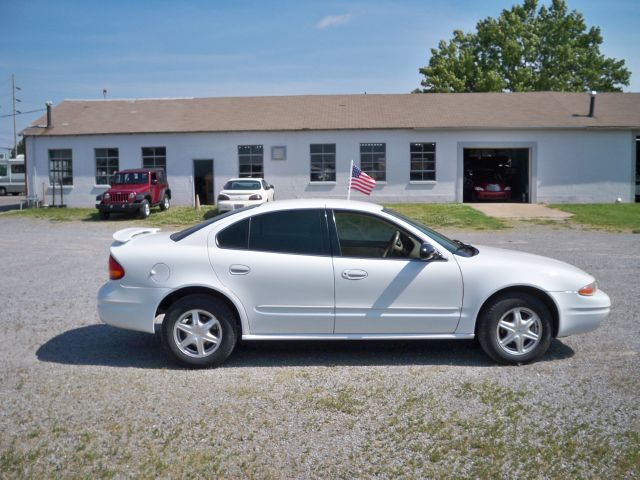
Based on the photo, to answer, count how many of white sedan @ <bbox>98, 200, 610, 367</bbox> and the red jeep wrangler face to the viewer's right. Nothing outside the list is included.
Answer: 1

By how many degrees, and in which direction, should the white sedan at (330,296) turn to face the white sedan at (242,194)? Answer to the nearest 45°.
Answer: approximately 90° to its left

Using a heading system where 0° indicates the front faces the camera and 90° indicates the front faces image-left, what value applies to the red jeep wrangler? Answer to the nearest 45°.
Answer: approximately 45°

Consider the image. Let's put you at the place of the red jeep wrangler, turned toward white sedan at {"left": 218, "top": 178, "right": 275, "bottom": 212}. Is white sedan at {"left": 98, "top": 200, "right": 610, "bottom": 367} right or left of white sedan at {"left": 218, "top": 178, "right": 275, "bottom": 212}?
right

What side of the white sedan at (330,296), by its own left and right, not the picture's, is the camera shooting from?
right

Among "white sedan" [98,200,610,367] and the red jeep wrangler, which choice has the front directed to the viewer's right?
the white sedan

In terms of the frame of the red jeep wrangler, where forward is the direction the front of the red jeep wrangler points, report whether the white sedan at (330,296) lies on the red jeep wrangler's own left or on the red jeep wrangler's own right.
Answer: on the red jeep wrangler's own left

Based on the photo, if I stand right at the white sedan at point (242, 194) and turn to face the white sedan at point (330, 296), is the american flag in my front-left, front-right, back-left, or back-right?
front-left

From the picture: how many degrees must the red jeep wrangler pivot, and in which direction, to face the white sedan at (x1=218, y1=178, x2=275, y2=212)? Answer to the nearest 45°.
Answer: approximately 90° to its left

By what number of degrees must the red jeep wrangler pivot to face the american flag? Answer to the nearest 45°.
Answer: approximately 90° to its left

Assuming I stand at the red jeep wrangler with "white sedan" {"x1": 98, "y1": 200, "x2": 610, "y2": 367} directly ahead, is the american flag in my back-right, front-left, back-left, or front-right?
front-left

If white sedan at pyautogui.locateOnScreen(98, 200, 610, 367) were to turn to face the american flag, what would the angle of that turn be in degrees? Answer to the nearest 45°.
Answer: approximately 90° to its left
